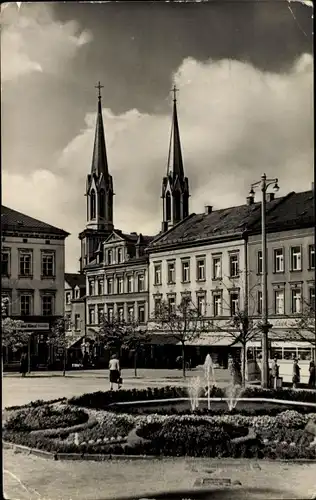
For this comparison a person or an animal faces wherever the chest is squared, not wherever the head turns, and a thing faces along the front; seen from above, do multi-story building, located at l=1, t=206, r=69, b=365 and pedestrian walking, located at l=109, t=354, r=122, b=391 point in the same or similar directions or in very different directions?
very different directions

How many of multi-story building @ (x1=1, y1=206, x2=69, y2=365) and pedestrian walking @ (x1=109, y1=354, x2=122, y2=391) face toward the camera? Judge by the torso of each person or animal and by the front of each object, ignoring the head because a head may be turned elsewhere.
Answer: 1

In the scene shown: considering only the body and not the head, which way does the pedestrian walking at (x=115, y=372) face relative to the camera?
away from the camera
